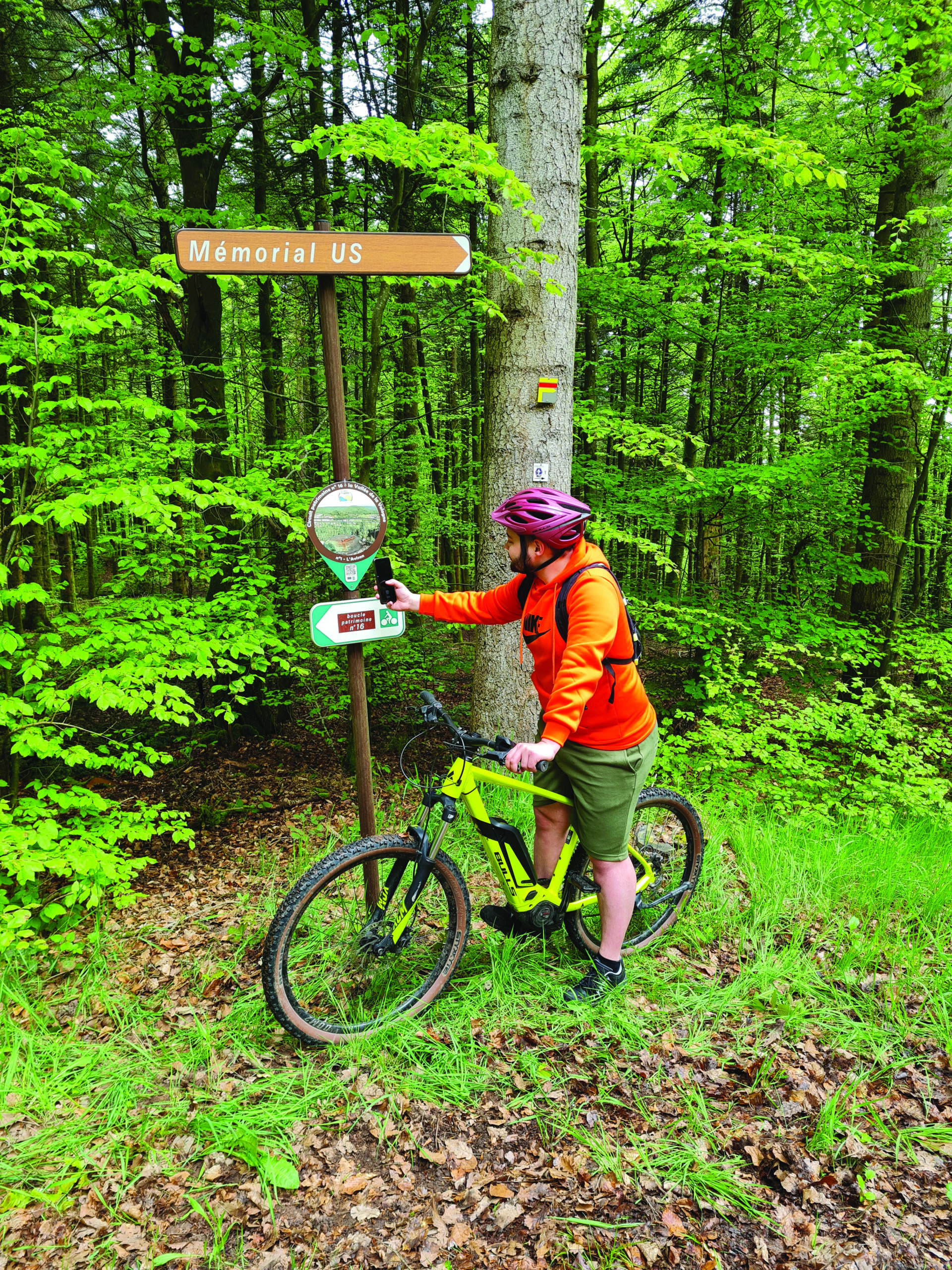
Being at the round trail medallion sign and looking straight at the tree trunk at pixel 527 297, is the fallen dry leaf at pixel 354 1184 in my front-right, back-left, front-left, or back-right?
back-right

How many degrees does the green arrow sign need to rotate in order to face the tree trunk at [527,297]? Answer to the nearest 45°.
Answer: approximately 135° to its left

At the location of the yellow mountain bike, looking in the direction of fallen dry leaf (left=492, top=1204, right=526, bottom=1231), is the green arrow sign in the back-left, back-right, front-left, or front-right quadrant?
back-right

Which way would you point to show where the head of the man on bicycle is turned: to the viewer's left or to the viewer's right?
to the viewer's left

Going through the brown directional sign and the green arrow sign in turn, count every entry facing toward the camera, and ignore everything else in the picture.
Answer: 2

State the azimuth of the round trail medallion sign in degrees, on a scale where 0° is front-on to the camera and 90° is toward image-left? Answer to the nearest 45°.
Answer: approximately 0°

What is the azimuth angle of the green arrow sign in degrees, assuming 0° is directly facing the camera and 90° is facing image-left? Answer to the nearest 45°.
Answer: approximately 0°
